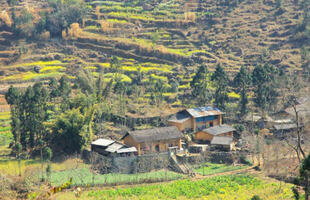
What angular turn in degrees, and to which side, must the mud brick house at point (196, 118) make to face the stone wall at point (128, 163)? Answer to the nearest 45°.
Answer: approximately 90° to its right

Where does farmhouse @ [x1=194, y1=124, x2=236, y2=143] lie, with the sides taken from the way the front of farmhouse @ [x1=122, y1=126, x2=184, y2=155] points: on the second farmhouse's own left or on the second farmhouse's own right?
on the second farmhouse's own left

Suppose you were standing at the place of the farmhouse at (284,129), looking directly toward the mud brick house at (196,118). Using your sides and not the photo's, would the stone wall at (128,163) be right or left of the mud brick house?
left

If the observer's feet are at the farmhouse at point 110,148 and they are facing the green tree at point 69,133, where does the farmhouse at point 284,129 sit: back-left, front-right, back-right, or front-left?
back-right

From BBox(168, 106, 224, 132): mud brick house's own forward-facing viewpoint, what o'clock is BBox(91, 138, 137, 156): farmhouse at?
The farmhouse is roughly at 3 o'clock from the mud brick house.

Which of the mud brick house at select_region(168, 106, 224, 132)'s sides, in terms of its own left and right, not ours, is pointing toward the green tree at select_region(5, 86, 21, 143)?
right

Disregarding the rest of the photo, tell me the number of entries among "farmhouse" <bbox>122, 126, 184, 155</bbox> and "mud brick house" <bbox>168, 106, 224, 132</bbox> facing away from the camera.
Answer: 0

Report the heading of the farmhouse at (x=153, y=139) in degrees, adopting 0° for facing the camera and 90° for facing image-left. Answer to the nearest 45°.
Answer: approximately 315°

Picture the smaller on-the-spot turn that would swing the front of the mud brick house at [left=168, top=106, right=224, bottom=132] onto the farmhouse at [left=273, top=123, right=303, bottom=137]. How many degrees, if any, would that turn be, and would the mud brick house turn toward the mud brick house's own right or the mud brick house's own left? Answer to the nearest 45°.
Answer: approximately 45° to the mud brick house's own left

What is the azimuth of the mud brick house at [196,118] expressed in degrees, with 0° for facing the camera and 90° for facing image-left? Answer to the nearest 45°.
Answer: approximately 315°

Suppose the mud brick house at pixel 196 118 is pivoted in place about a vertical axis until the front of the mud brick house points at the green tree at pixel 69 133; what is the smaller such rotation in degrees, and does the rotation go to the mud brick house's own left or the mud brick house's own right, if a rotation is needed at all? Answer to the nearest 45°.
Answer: approximately 90° to the mud brick house's own right

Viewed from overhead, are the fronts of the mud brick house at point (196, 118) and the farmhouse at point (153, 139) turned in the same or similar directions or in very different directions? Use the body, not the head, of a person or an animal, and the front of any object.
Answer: same or similar directions
